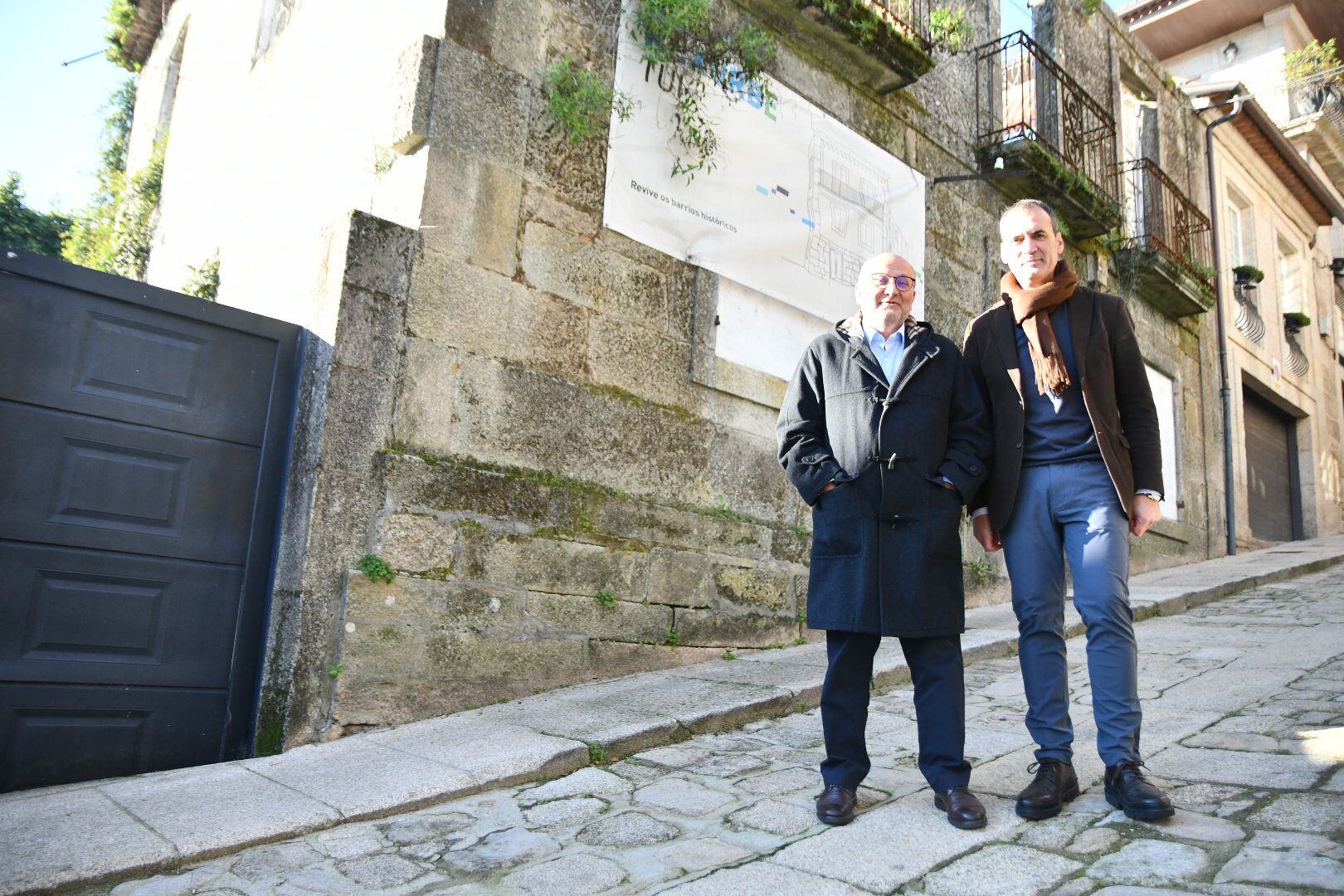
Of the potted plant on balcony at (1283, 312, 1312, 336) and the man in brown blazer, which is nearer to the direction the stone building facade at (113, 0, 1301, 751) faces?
the man in brown blazer

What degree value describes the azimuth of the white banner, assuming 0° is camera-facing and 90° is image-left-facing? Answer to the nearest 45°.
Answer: approximately 315°

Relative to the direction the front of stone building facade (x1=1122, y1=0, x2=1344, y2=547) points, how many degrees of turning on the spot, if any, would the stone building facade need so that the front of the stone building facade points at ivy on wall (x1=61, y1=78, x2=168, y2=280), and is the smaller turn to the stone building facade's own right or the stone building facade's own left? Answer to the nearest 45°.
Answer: approximately 90° to the stone building facade's own right

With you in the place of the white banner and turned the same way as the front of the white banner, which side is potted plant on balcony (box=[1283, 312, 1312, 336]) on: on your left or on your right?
on your left

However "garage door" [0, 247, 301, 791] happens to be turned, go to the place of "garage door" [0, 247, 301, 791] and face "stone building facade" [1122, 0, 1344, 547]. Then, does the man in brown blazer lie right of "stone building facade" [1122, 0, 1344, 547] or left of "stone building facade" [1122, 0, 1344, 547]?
right

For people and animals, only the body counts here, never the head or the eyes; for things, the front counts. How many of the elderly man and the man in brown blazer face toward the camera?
2

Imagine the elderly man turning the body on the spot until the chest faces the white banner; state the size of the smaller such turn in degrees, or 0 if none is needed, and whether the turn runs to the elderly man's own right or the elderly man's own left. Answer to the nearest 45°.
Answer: approximately 180°

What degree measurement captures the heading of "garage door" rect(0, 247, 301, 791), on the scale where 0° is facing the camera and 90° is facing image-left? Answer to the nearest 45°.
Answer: approximately 315°
